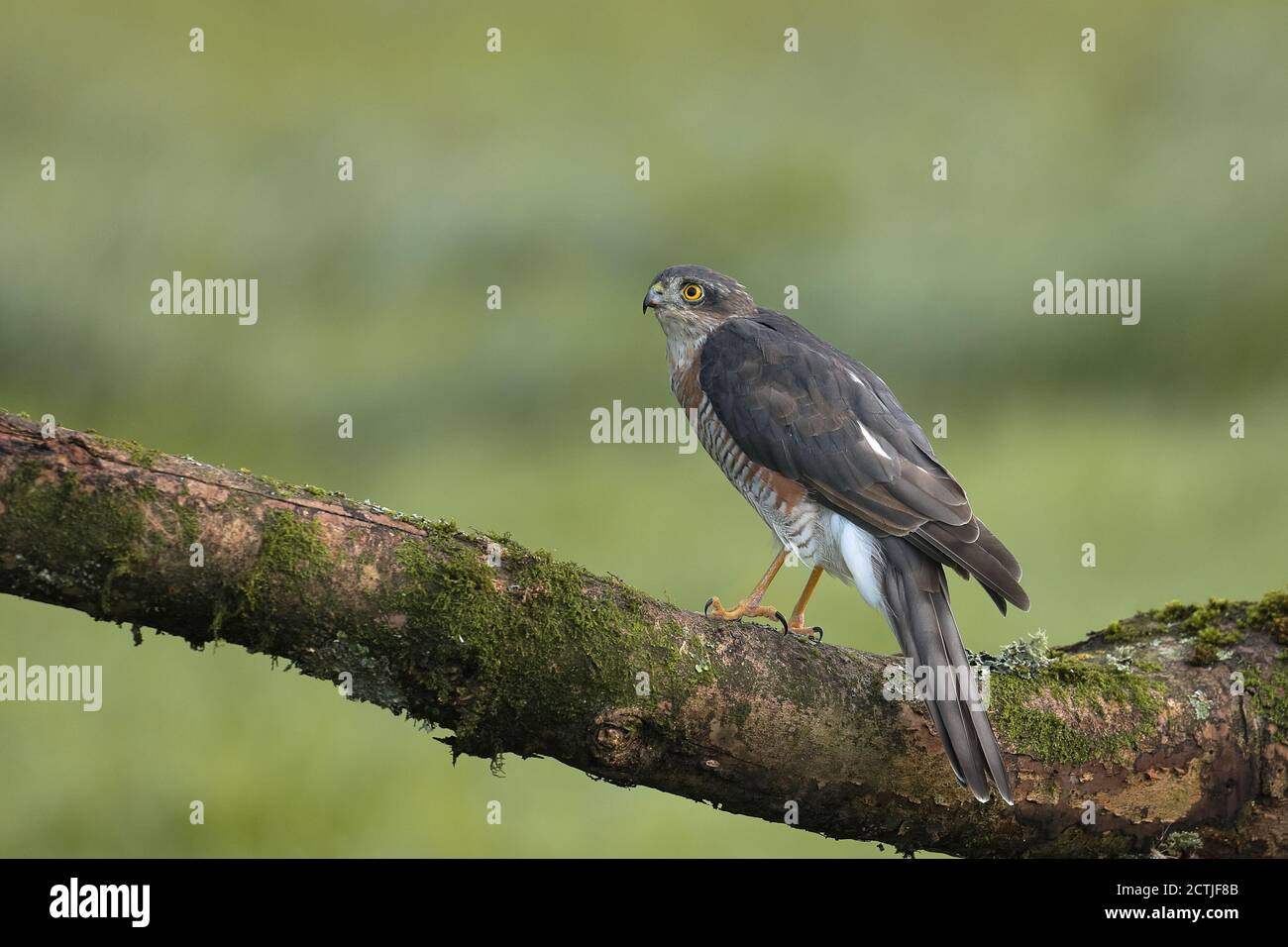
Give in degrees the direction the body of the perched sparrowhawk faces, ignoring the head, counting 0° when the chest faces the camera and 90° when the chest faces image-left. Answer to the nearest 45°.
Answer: approximately 90°
